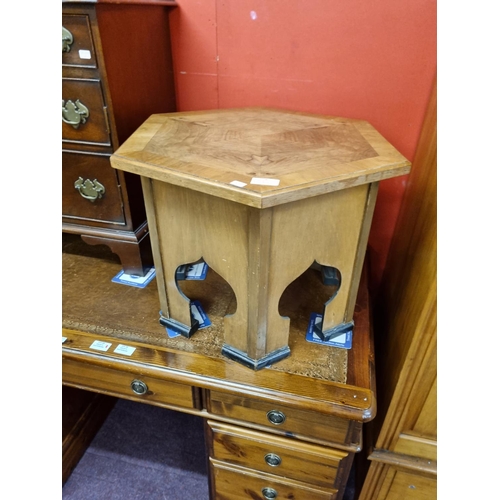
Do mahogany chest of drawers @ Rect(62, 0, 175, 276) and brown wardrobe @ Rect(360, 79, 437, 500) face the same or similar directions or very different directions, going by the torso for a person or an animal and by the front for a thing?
same or similar directions

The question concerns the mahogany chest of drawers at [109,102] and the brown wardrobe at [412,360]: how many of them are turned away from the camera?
0

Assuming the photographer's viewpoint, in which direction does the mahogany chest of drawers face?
facing the viewer and to the left of the viewer

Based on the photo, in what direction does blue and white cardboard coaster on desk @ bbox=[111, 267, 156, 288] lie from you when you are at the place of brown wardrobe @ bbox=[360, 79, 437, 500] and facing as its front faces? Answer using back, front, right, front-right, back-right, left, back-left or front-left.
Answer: right

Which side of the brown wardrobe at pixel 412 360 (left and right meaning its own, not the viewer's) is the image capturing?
front
